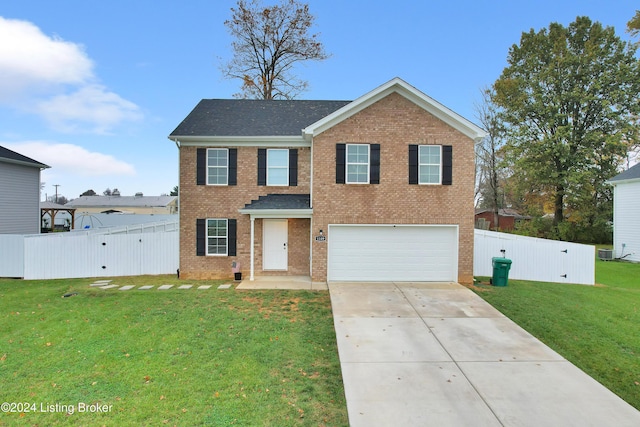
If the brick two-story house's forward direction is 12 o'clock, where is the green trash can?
The green trash can is roughly at 9 o'clock from the brick two-story house.

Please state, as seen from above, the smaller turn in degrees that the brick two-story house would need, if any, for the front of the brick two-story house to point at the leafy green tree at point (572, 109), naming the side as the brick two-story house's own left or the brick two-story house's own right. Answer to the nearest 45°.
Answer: approximately 135° to the brick two-story house's own left

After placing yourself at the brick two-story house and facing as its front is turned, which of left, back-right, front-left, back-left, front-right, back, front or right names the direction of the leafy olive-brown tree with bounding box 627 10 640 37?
back-left

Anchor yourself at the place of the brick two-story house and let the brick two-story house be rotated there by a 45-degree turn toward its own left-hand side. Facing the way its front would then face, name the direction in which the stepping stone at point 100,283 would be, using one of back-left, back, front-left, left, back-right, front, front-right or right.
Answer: back-right

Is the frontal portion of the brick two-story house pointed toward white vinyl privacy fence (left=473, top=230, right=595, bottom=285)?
no

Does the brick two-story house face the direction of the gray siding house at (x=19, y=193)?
no

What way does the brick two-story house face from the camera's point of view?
toward the camera

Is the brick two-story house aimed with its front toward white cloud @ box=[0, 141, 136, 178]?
no

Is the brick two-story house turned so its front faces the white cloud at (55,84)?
no

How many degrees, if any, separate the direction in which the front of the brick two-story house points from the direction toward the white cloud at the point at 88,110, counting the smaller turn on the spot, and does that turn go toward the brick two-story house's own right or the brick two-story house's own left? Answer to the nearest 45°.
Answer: approximately 135° to the brick two-story house's own right

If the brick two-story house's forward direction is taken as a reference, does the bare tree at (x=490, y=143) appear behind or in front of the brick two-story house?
behind

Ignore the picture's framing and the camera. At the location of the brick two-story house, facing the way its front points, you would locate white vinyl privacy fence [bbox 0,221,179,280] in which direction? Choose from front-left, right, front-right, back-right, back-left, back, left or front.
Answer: right

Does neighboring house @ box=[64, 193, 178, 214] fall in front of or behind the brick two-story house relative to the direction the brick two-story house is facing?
behind

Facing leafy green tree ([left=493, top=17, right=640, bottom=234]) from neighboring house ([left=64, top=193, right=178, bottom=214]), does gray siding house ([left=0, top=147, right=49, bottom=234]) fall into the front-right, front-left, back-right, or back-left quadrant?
front-right
